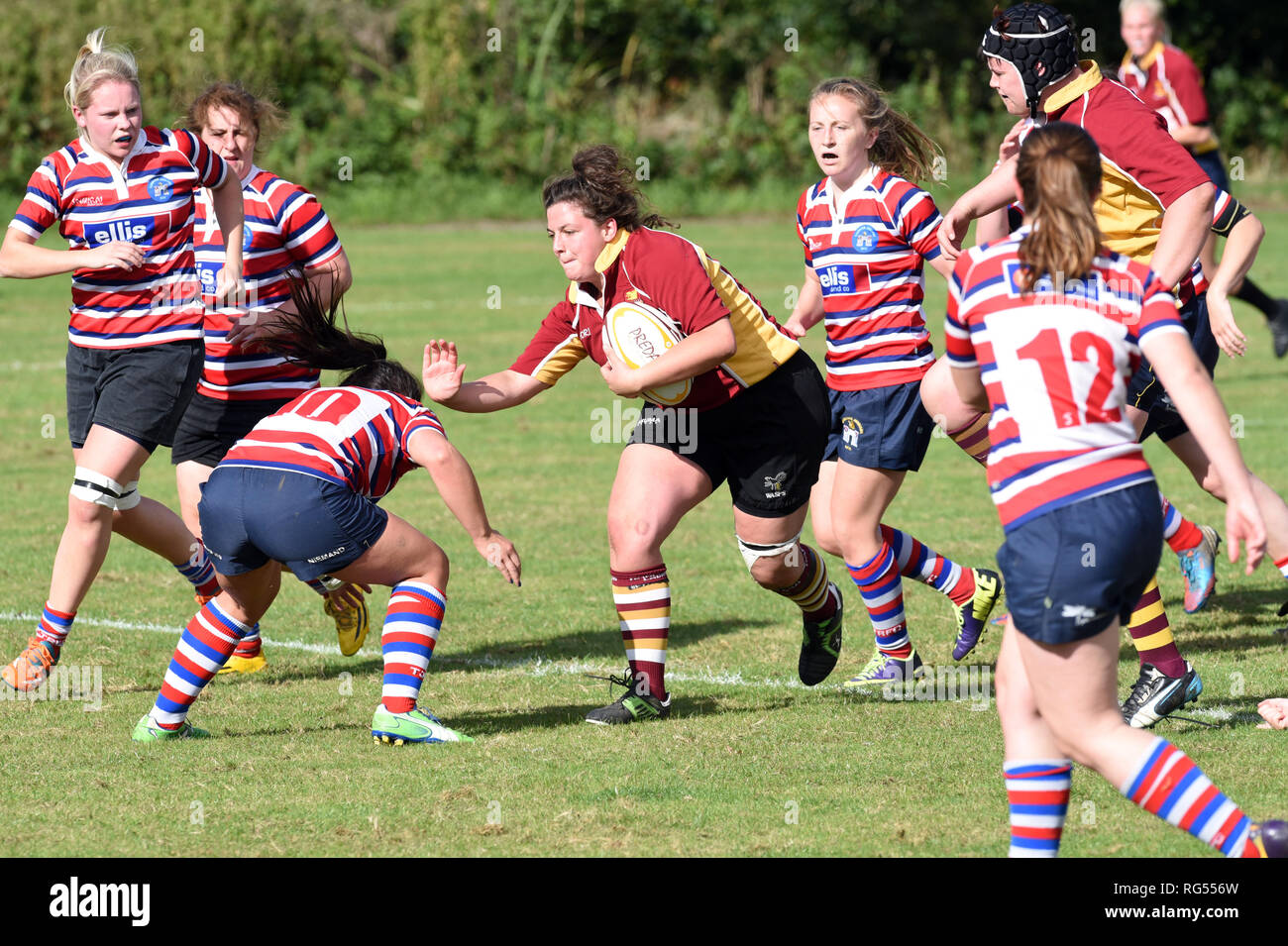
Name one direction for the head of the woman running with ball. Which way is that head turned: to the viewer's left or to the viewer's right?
to the viewer's left

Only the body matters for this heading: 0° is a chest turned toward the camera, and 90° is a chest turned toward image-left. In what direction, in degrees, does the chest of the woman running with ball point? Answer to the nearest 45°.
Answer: approximately 45°
